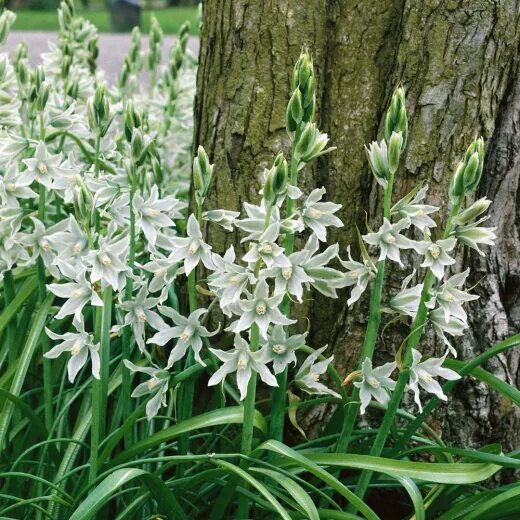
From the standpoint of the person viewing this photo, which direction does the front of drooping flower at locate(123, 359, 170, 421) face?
facing to the left of the viewer

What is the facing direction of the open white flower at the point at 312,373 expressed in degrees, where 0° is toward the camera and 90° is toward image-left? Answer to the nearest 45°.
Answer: approximately 270°

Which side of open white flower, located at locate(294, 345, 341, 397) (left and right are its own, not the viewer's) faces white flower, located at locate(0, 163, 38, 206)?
back

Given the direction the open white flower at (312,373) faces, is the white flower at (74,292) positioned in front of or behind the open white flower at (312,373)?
behind

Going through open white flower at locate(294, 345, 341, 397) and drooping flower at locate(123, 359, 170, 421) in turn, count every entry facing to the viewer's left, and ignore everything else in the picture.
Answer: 1

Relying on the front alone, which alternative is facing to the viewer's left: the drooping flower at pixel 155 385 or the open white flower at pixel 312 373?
the drooping flower at pixel 155 385
